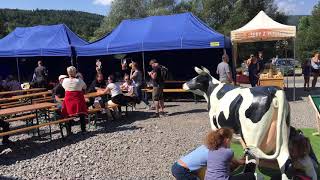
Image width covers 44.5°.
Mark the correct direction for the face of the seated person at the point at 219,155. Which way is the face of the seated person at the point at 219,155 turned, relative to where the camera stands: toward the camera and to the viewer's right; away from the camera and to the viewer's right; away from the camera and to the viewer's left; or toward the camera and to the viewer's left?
away from the camera and to the viewer's right

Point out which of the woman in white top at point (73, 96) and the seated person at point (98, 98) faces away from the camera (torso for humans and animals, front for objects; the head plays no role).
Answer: the woman in white top

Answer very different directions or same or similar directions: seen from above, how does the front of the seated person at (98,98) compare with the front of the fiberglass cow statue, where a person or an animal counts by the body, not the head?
very different directions

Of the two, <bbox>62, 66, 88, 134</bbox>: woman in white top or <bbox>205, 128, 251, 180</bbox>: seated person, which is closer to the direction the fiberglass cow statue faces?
the woman in white top

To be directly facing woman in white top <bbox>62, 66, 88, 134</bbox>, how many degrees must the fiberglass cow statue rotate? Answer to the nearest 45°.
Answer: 0° — it already faces them

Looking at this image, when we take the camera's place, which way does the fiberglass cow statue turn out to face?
facing away from the viewer and to the left of the viewer

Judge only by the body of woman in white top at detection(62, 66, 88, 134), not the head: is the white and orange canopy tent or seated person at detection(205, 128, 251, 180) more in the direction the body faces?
the white and orange canopy tent

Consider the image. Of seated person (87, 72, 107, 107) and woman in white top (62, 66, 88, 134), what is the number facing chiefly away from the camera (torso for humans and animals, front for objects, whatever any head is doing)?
1

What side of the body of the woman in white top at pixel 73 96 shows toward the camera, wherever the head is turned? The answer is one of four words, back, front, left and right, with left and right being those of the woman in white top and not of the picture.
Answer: back
